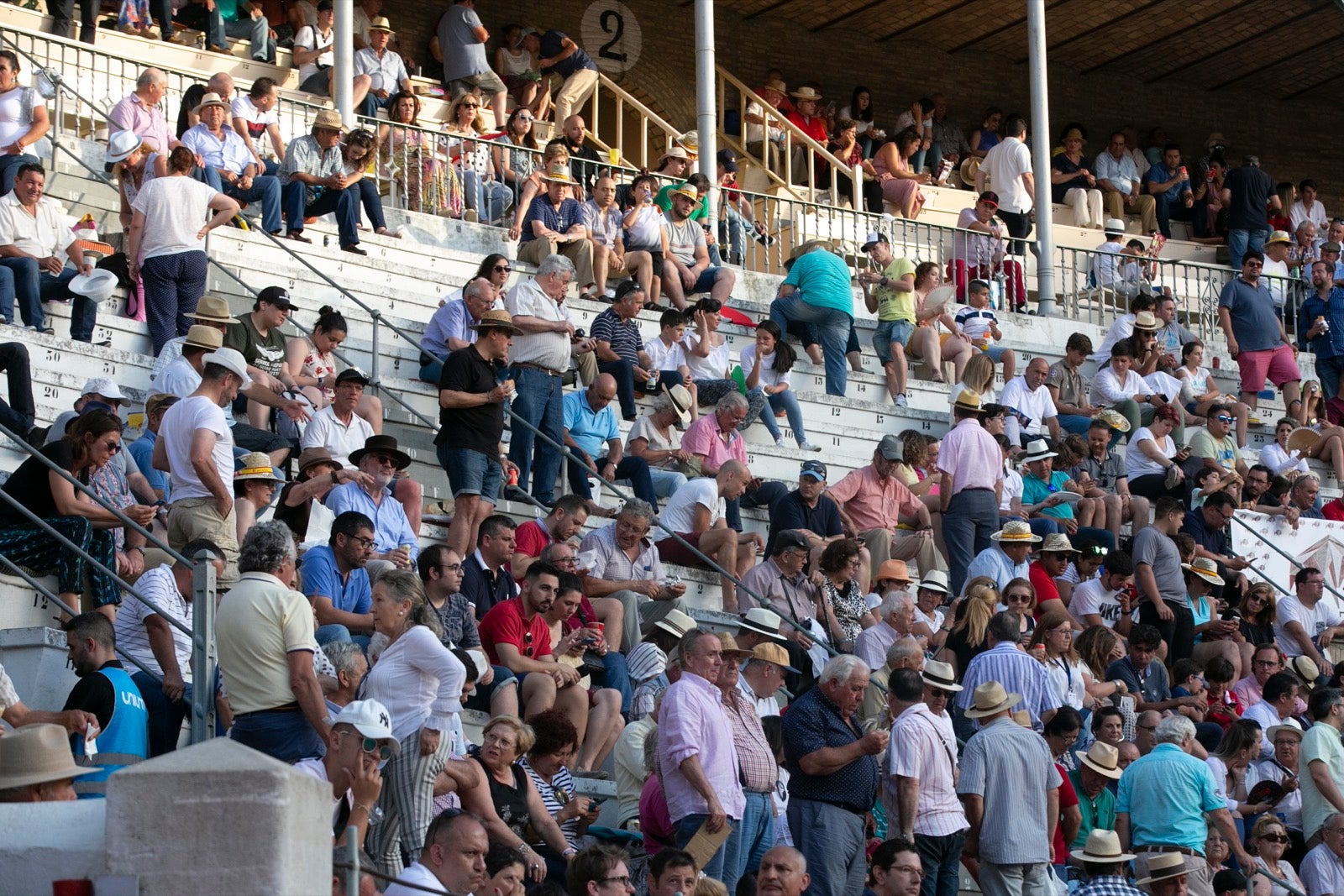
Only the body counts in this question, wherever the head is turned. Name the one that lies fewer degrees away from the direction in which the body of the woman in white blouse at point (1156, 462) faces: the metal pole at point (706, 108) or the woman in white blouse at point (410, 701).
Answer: the woman in white blouse

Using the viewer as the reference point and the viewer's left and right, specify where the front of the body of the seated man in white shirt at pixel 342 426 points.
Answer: facing the viewer and to the right of the viewer

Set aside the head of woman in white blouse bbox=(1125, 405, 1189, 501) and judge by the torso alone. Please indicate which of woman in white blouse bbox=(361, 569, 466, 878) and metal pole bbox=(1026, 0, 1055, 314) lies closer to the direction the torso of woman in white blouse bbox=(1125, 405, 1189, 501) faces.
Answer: the woman in white blouse

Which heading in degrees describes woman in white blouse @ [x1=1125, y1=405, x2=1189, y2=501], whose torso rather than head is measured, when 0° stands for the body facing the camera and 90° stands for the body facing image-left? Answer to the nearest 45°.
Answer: approximately 315°

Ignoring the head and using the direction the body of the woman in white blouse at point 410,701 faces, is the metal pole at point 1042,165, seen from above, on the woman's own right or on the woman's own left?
on the woman's own right

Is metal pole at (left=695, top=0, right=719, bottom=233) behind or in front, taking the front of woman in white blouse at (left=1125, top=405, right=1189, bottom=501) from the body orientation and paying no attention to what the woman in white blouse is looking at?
behind

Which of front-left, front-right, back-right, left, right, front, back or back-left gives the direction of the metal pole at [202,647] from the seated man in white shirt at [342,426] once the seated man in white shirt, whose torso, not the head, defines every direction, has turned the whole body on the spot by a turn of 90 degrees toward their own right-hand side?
front-left

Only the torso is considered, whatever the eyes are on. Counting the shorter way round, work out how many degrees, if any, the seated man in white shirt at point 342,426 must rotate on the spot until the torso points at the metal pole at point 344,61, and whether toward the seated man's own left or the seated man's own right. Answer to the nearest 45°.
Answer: approximately 135° to the seated man's own left
